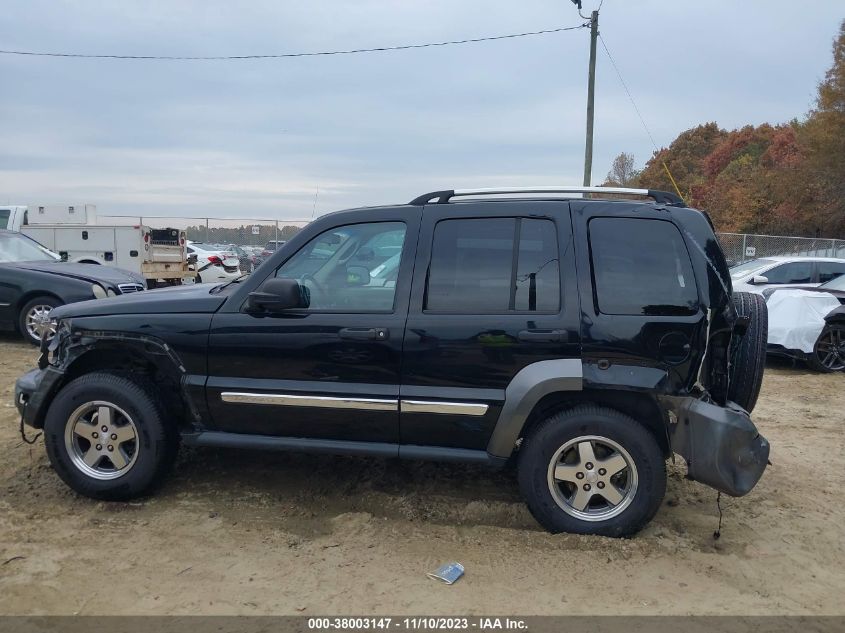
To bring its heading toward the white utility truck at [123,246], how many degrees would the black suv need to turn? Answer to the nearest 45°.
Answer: approximately 45° to its right

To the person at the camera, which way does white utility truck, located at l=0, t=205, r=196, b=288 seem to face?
facing away from the viewer and to the left of the viewer

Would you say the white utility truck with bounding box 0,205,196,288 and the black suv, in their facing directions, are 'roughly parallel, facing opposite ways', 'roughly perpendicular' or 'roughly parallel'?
roughly parallel

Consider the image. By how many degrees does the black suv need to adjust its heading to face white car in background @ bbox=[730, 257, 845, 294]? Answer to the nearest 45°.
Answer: approximately 135° to its right

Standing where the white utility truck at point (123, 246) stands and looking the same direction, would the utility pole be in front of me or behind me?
behind

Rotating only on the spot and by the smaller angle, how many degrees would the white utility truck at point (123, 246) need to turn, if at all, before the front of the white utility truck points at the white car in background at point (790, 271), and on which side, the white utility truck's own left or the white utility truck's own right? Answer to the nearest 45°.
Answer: approximately 180°

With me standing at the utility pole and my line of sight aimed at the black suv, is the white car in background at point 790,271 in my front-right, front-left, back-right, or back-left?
front-left

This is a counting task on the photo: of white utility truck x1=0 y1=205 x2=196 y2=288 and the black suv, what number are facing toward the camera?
0

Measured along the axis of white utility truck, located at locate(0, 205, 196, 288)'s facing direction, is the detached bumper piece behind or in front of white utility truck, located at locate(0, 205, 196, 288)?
behind

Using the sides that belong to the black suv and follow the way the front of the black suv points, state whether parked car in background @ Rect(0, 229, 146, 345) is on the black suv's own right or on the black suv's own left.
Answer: on the black suv's own right

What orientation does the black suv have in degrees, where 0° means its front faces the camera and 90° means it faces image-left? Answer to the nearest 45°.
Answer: approximately 90°

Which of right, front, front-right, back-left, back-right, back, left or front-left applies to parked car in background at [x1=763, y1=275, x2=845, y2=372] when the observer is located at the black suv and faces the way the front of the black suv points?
back-right

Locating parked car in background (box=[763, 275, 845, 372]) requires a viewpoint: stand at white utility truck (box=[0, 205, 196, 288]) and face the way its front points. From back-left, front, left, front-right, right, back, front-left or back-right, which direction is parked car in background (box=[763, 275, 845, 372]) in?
back

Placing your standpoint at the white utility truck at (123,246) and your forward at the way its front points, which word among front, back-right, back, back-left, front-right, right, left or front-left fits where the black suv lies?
back-left

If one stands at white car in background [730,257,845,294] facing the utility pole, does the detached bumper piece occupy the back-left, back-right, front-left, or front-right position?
back-left
